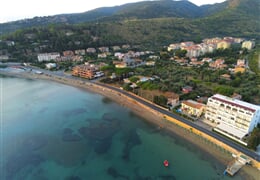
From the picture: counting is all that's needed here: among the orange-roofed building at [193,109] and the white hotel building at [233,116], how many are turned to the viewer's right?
0

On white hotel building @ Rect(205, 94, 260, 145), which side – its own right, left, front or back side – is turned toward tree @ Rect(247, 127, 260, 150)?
left

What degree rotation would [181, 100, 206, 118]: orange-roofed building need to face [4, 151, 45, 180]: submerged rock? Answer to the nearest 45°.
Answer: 0° — it already faces it

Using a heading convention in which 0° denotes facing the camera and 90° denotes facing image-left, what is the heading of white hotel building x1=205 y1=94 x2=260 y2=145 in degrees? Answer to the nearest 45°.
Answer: approximately 45°

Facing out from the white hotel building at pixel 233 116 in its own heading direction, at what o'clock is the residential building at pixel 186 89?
The residential building is roughly at 3 o'clock from the white hotel building.

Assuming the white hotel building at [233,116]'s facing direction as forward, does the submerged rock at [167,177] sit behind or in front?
in front

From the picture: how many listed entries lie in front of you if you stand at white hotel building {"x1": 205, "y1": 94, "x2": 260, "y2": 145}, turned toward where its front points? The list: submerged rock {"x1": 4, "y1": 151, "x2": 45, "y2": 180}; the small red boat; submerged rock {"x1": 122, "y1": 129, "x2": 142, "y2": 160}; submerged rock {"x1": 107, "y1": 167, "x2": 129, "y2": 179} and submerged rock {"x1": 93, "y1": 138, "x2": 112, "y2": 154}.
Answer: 5

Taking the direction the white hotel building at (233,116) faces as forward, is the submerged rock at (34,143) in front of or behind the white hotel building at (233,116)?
in front

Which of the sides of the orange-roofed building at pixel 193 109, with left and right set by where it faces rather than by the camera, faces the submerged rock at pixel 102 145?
front

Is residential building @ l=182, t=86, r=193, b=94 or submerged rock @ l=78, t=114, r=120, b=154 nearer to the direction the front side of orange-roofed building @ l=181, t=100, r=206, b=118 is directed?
the submerged rock

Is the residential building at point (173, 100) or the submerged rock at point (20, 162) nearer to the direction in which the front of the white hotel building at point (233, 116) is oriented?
the submerged rock

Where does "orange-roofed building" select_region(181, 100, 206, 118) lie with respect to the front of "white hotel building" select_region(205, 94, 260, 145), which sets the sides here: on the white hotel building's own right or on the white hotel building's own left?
on the white hotel building's own right
